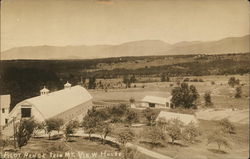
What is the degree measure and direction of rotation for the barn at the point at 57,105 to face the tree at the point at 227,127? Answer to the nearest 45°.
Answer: approximately 135° to its left

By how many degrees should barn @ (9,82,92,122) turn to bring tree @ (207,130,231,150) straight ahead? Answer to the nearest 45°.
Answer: approximately 135° to its left

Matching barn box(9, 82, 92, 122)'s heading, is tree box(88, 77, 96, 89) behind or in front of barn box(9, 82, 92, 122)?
behind

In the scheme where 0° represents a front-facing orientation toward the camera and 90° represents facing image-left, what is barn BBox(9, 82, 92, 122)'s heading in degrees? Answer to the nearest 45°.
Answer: approximately 45°

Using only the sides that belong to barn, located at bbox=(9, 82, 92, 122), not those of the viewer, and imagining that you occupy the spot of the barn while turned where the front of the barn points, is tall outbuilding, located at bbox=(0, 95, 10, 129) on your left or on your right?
on your right
